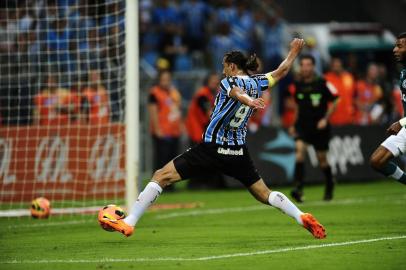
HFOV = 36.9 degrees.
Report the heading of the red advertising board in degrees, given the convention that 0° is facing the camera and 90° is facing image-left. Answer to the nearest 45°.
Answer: approximately 0°

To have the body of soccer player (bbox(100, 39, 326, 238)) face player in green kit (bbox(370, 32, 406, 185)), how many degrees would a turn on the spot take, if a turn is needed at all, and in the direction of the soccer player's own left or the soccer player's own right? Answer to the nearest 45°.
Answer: approximately 135° to the soccer player's own right

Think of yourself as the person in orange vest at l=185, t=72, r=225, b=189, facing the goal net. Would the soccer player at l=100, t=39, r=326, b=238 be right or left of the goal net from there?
left

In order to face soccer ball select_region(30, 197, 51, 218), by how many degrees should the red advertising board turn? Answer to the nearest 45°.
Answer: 0° — it already faces it

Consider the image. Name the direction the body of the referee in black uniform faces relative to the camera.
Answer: toward the camera

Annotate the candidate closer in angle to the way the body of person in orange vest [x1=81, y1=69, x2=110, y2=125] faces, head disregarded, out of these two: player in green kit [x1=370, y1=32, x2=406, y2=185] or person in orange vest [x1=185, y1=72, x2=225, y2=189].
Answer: the player in green kit

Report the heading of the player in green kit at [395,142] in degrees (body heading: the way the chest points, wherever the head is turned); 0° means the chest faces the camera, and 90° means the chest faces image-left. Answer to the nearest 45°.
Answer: approximately 90°

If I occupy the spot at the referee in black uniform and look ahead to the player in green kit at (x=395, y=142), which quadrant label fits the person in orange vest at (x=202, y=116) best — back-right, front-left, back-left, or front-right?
back-right

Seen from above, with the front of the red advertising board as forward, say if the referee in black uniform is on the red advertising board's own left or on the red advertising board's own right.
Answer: on the red advertising board's own left

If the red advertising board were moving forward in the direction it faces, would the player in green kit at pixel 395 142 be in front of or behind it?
in front
